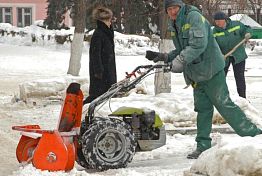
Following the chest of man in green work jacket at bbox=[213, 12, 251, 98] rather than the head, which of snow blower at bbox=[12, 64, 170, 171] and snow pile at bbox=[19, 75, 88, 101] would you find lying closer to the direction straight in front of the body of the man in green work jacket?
the snow blower

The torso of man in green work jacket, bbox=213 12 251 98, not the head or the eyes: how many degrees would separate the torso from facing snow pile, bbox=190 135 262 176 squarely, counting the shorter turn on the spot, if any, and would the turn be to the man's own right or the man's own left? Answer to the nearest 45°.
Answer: approximately 45° to the man's own left

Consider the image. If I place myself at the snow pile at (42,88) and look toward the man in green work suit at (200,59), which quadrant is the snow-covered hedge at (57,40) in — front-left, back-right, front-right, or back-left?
back-left

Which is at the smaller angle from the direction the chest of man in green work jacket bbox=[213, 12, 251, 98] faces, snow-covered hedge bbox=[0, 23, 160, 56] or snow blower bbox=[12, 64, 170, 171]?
the snow blower

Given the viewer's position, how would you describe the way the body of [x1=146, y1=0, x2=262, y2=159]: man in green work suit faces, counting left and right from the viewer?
facing the viewer and to the left of the viewer

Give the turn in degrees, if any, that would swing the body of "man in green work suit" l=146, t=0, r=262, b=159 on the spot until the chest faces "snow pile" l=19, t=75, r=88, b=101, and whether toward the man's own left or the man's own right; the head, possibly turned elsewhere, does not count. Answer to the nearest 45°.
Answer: approximately 90° to the man's own right

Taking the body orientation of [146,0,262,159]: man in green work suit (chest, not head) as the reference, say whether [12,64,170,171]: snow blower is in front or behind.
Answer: in front

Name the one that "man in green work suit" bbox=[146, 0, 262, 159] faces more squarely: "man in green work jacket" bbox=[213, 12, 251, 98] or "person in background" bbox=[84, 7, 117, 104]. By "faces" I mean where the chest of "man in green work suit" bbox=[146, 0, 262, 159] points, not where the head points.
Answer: the person in background

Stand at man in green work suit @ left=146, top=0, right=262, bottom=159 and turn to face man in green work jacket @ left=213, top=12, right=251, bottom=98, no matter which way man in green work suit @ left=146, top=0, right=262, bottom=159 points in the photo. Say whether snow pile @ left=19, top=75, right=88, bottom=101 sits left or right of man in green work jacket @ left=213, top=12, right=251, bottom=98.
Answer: left

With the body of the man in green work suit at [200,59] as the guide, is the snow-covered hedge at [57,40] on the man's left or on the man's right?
on the man's right

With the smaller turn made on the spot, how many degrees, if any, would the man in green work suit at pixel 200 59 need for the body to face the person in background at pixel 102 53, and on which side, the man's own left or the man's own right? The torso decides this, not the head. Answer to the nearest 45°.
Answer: approximately 90° to the man's own right

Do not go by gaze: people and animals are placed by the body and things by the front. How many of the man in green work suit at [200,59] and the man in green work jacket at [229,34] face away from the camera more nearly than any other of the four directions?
0

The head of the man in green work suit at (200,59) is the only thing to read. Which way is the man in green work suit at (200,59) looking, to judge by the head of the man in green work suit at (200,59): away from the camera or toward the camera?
toward the camera

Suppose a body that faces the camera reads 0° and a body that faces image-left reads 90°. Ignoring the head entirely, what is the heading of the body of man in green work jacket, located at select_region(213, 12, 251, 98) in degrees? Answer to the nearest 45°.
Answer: approximately 45°
